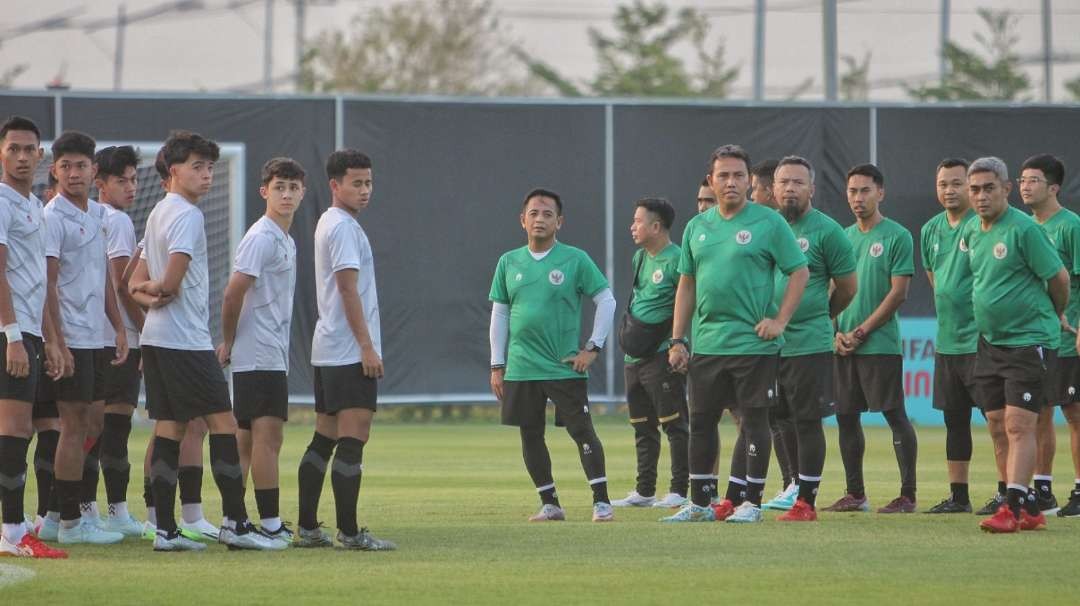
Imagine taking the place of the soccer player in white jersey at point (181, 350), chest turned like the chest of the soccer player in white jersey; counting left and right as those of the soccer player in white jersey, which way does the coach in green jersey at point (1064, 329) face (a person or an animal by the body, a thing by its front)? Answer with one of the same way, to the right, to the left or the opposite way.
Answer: the opposite way

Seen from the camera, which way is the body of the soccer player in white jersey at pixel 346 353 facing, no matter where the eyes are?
to the viewer's right

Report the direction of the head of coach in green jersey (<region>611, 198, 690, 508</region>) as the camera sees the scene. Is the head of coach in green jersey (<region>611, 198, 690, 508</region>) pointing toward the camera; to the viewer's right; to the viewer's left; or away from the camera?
to the viewer's left

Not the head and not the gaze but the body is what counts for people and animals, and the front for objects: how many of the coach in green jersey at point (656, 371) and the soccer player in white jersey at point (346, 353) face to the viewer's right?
1

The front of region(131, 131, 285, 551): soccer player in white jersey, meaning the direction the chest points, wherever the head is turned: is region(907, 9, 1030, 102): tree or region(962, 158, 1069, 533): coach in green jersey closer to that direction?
the coach in green jersey

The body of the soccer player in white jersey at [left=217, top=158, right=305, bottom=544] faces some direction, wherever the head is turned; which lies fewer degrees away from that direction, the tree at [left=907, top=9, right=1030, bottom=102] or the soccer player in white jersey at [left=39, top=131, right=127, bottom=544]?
the tree

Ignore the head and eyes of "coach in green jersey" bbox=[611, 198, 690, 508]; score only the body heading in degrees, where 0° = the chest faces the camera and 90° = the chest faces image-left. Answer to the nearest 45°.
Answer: approximately 45°

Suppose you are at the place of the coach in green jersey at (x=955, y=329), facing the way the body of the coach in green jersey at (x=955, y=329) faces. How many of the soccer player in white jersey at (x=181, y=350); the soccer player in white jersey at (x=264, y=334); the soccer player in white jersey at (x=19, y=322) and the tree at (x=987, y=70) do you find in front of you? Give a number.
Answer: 3
